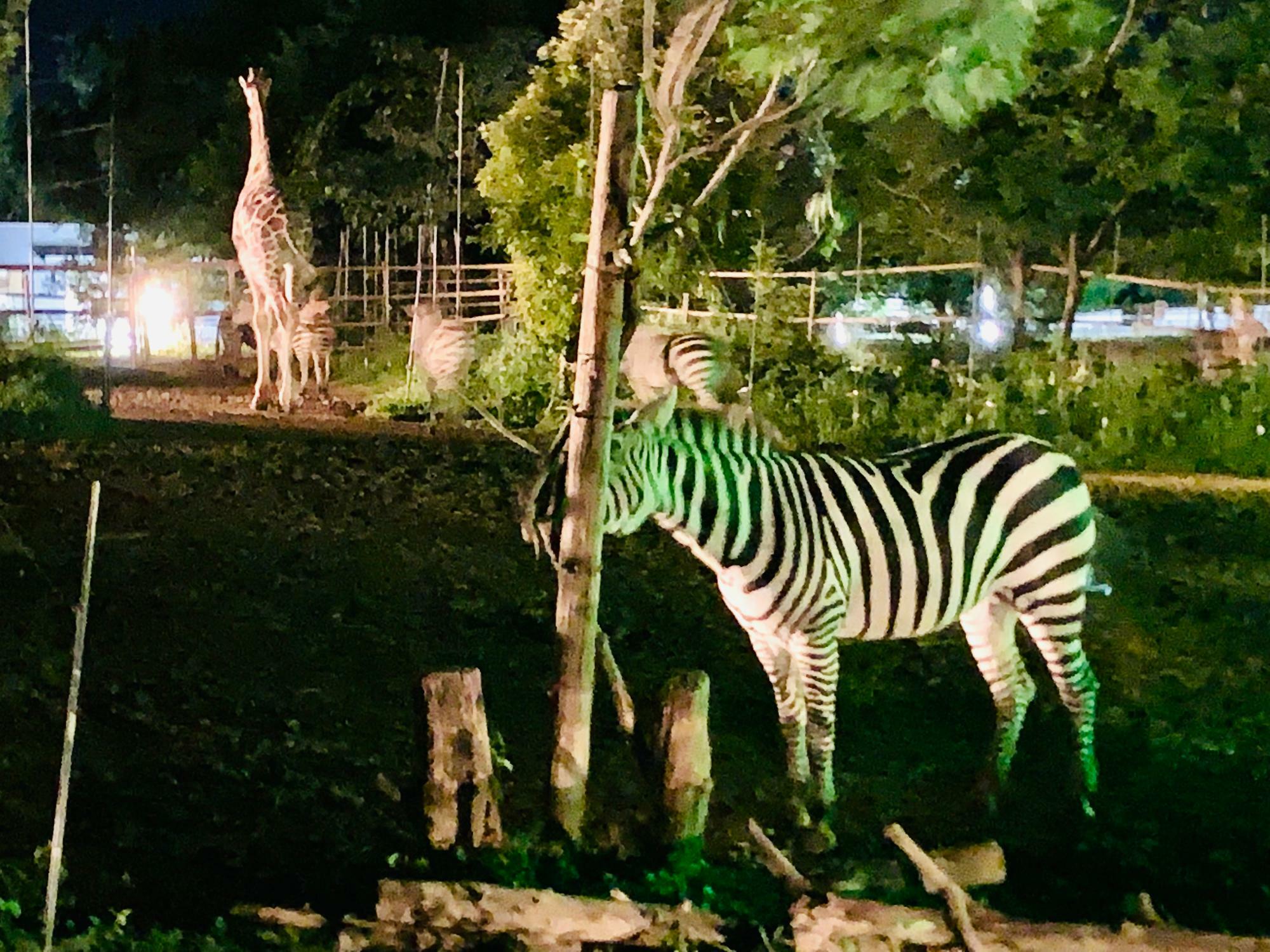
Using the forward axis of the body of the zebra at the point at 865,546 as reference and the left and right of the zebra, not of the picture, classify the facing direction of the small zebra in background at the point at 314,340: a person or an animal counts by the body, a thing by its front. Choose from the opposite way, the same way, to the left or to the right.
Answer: to the left

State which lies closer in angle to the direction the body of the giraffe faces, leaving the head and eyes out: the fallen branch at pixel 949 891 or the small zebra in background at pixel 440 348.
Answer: the fallen branch

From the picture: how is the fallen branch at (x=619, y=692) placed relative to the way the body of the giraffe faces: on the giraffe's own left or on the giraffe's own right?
on the giraffe's own left

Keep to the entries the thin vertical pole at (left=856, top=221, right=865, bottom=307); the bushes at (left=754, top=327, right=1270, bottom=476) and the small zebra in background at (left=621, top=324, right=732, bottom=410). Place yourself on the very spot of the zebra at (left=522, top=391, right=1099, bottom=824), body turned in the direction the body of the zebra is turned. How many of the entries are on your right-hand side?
3

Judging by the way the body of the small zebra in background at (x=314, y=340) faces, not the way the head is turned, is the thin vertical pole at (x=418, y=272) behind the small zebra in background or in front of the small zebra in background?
behind

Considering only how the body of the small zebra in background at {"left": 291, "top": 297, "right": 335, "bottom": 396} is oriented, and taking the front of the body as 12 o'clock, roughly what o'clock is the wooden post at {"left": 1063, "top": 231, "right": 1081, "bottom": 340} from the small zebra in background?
The wooden post is roughly at 9 o'clock from the small zebra in background.

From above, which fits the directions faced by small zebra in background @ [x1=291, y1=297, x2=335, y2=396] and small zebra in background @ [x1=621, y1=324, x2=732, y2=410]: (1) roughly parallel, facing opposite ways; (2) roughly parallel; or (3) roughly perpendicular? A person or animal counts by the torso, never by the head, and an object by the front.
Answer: roughly perpendicular

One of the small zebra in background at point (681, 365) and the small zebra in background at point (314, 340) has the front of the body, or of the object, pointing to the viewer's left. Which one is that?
the small zebra in background at point (681, 365)

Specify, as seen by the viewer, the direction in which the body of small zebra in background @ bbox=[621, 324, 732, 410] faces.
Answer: to the viewer's left

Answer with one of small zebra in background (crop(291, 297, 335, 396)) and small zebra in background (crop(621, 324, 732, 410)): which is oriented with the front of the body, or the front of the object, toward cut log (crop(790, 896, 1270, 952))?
small zebra in background (crop(291, 297, 335, 396))

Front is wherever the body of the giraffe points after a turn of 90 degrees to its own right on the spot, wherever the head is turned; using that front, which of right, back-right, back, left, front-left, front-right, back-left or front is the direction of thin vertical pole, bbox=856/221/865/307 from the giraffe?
back-right

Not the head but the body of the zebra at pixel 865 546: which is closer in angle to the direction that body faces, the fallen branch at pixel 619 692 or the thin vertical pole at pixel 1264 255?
the fallen branch

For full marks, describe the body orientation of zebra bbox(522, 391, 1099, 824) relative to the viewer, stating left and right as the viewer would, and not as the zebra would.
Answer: facing to the left of the viewer
